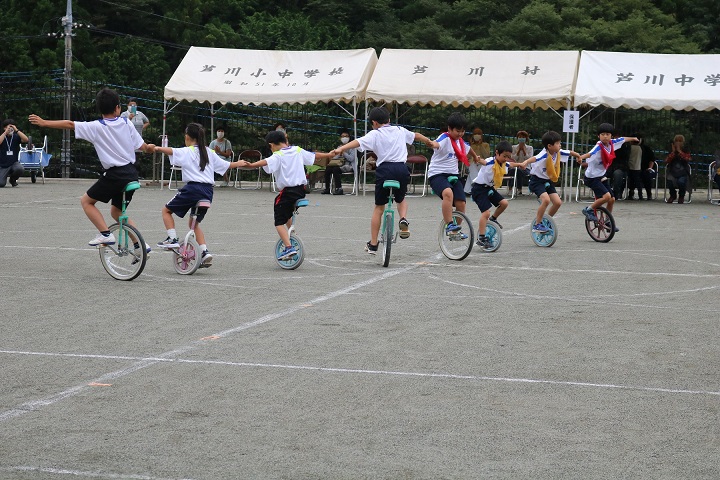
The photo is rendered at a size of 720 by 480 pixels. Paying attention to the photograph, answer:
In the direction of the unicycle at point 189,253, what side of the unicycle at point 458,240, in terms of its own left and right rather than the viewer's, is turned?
right

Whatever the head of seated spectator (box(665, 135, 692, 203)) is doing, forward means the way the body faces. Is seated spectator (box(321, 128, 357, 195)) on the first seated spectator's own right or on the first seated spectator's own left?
on the first seated spectator's own right

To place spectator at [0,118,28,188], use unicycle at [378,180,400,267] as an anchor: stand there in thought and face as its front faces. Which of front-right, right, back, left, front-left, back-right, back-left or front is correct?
front-left

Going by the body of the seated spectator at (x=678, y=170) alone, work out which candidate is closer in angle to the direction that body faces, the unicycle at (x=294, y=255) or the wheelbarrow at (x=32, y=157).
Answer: the unicycle

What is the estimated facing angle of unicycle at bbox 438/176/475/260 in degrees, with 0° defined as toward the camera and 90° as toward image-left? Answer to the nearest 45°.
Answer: approximately 315°

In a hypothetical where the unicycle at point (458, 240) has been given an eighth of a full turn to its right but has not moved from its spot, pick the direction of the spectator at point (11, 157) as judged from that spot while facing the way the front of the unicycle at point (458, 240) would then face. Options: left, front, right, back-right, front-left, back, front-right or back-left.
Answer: back-right

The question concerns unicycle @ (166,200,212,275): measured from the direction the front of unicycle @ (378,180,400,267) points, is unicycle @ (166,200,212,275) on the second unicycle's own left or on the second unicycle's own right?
on the second unicycle's own left

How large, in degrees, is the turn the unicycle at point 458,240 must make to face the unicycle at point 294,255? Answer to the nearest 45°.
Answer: approximately 90° to its right

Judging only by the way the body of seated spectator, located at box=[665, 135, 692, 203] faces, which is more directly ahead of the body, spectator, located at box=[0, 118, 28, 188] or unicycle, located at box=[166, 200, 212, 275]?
the unicycle

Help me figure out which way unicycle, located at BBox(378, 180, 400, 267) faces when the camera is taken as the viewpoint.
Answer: facing away from the viewer

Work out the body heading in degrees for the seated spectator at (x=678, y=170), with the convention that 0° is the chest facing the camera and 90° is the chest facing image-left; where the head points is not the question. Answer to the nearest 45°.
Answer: approximately 0°
